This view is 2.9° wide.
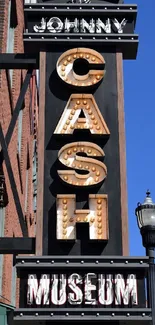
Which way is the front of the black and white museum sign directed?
toward the camera
